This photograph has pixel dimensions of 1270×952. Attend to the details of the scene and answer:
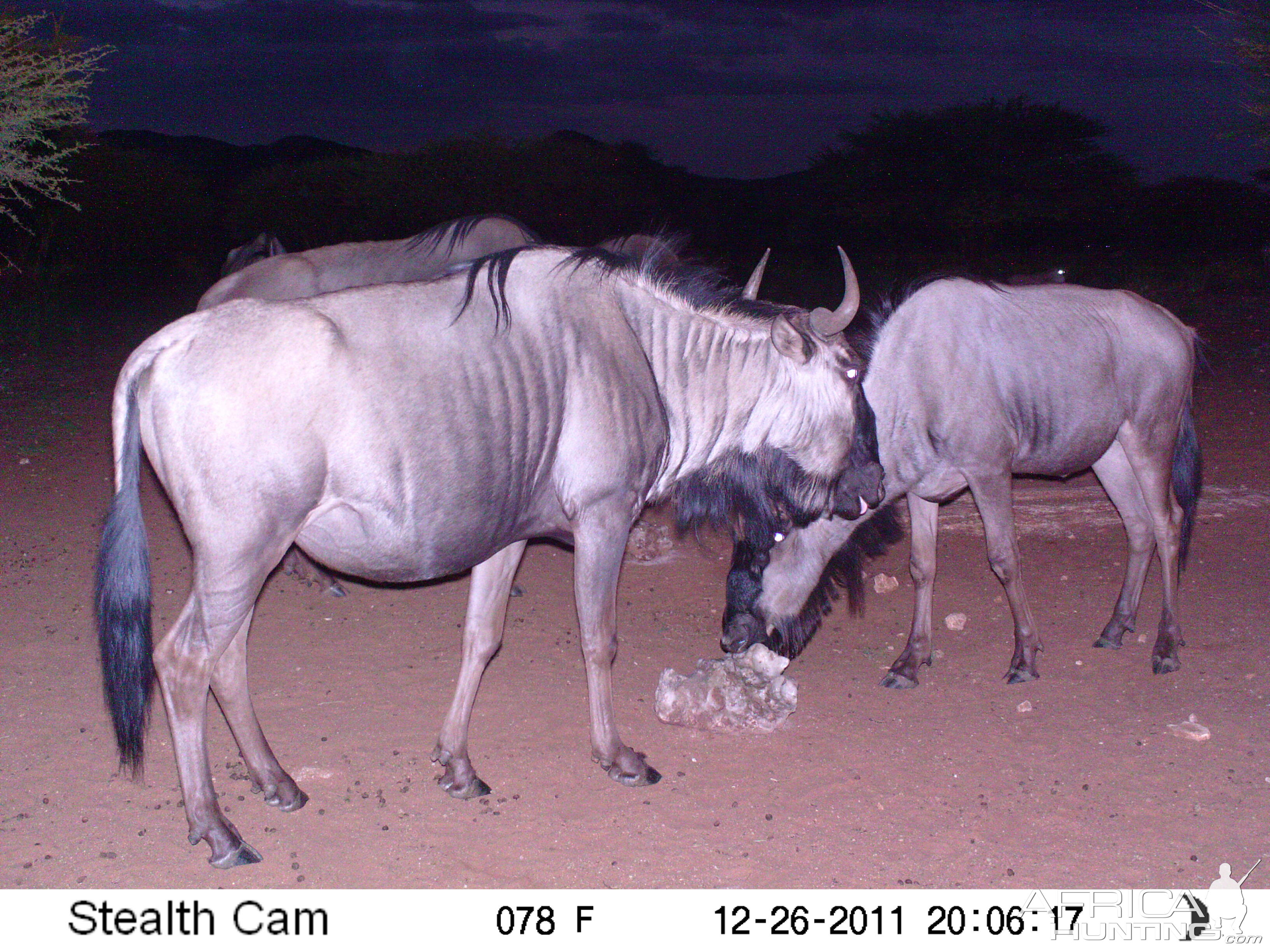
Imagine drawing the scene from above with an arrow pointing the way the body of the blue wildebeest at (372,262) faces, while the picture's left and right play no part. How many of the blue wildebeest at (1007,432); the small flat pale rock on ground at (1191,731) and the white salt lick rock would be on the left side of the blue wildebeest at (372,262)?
0

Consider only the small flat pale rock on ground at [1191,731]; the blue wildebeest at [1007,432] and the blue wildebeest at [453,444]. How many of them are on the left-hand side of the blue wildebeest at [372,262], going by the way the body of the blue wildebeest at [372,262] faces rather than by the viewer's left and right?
0

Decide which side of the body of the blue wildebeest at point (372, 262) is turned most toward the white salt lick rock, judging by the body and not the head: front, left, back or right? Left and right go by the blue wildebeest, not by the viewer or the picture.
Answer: right

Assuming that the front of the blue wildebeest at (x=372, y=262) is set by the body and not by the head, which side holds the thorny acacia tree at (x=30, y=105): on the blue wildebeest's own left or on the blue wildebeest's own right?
on the blue wildebeest's own left

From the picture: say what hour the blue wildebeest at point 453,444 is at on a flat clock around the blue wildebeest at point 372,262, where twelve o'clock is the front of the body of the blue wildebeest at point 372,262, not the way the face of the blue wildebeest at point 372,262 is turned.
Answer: the blue wildebeest at point 453,444 is roughly at 3 o'clock from the blue wildebeest at point 372,262.
